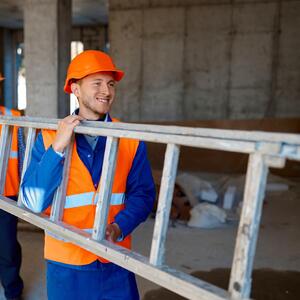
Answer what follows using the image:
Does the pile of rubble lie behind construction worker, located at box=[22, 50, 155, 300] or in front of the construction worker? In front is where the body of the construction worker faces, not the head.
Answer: behind

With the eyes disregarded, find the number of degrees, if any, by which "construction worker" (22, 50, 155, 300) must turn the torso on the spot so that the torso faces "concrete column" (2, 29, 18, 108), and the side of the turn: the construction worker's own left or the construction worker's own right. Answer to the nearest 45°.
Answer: approximately 180°

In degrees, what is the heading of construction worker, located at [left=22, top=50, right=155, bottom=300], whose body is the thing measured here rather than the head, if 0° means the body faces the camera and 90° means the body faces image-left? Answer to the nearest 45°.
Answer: approximately 0°

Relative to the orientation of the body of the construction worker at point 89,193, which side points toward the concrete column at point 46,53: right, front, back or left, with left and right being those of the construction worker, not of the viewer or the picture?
back

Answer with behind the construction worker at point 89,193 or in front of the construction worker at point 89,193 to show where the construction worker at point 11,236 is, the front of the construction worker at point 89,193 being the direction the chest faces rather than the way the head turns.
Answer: behind
